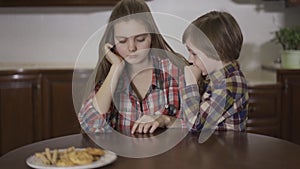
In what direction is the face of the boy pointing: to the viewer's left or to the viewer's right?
to the viewer's left

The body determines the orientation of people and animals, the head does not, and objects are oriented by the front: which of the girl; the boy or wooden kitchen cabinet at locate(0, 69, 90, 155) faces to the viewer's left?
the boy

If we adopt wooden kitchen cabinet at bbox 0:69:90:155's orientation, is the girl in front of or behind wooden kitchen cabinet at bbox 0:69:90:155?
in front

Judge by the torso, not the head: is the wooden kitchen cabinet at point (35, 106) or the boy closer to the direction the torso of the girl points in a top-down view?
the boy

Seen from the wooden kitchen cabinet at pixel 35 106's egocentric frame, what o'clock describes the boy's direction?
The boy is roughly at 11 o'clock from the wooden kitchen cabinet.

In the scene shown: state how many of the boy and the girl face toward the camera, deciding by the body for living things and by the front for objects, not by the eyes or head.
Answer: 1

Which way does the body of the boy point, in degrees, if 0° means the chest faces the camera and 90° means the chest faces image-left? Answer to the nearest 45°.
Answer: approximately 90°

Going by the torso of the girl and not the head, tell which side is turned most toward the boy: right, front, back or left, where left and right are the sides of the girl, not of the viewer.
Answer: left

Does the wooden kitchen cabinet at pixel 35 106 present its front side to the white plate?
yes
